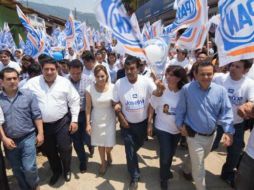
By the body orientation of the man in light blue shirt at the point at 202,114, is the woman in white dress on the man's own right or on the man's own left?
on the man's own right

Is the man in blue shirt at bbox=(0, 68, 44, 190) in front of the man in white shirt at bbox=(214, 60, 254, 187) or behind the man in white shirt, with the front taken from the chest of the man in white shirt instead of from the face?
in front

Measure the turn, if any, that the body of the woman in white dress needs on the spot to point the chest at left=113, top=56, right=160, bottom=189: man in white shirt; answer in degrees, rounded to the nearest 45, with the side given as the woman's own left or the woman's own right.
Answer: approximately 45° to the woman's own left

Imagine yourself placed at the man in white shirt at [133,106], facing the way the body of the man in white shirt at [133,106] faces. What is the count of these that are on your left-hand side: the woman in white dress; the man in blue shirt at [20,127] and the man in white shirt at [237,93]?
1

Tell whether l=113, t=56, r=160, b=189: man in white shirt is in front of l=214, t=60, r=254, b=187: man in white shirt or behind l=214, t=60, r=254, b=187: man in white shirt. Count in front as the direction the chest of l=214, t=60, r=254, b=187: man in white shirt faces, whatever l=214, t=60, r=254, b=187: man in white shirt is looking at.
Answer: in front

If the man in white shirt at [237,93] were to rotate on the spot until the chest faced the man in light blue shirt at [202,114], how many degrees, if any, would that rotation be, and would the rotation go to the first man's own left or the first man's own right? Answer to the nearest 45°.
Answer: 0° — they already face them

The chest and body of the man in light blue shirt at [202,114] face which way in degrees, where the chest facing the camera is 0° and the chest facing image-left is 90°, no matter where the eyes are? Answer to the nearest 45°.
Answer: approximately 0°

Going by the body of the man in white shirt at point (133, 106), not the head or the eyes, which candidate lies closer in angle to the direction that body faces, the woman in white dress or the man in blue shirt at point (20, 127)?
the man in blue shirt

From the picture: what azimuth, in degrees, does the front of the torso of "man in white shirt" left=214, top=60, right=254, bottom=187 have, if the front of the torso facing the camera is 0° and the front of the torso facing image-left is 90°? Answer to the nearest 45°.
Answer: approximately 45°

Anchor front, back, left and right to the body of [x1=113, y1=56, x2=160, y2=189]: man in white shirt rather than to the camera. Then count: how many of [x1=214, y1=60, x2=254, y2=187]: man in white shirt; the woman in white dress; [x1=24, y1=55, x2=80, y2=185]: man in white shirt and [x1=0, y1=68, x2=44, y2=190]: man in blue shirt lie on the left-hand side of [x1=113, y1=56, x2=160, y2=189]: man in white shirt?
1

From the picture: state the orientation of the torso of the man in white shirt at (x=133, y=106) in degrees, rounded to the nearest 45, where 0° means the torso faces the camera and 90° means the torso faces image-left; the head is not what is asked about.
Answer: approximately 0°
